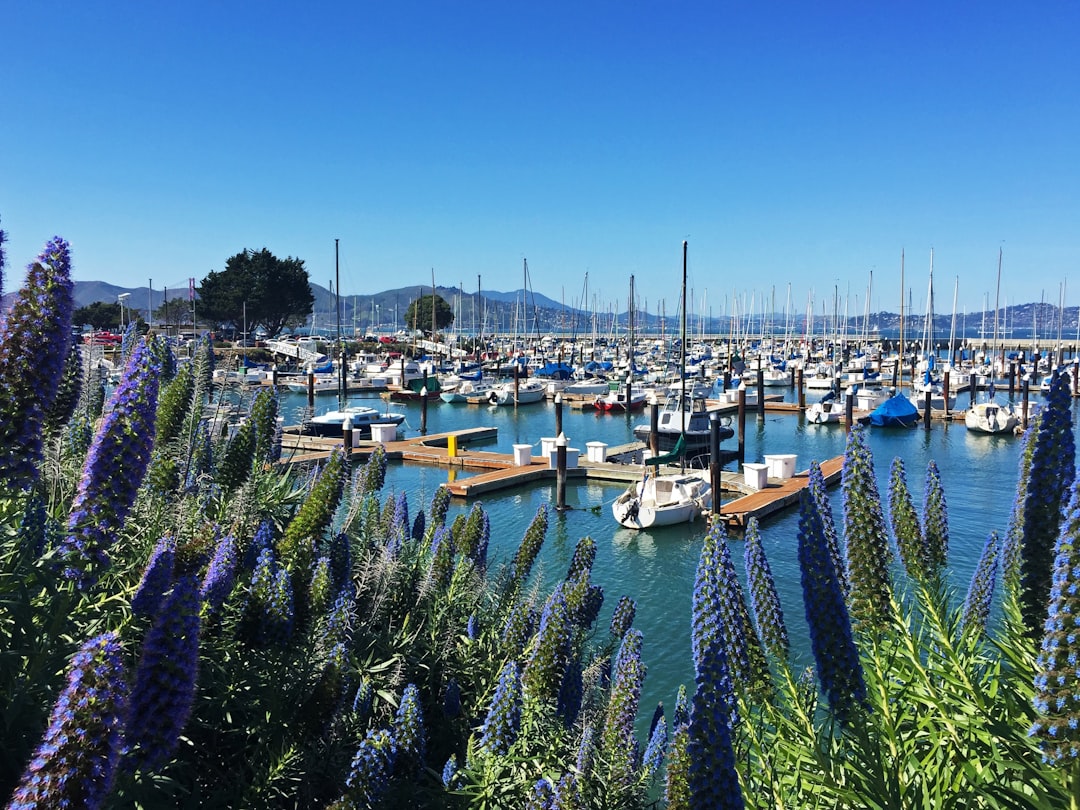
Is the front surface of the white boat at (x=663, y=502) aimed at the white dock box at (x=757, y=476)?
yes

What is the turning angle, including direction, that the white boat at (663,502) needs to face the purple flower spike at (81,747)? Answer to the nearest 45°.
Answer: approximately 135° to its right

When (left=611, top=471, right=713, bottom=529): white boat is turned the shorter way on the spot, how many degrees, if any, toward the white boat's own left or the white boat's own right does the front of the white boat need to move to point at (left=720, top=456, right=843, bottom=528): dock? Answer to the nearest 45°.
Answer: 0° — it already faces it

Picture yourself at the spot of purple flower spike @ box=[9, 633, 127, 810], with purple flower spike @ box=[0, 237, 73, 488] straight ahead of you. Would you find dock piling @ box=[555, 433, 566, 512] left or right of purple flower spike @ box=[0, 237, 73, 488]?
right

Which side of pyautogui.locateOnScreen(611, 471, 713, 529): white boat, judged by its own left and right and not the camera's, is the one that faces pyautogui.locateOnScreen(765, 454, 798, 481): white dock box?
front

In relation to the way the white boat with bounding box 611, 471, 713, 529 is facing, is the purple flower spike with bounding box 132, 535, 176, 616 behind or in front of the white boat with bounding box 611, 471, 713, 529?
behind

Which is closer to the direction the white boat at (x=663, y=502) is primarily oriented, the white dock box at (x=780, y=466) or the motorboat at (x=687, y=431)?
the white dock box

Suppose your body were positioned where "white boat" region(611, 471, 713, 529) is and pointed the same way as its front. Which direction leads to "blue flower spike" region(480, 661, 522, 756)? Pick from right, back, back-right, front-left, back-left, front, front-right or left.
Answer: back-right

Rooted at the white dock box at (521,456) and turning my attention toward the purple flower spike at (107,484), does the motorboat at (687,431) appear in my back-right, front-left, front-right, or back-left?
back-left

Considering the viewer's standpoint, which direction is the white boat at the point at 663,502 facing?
facing away from the viewer and to the right of the viewer
